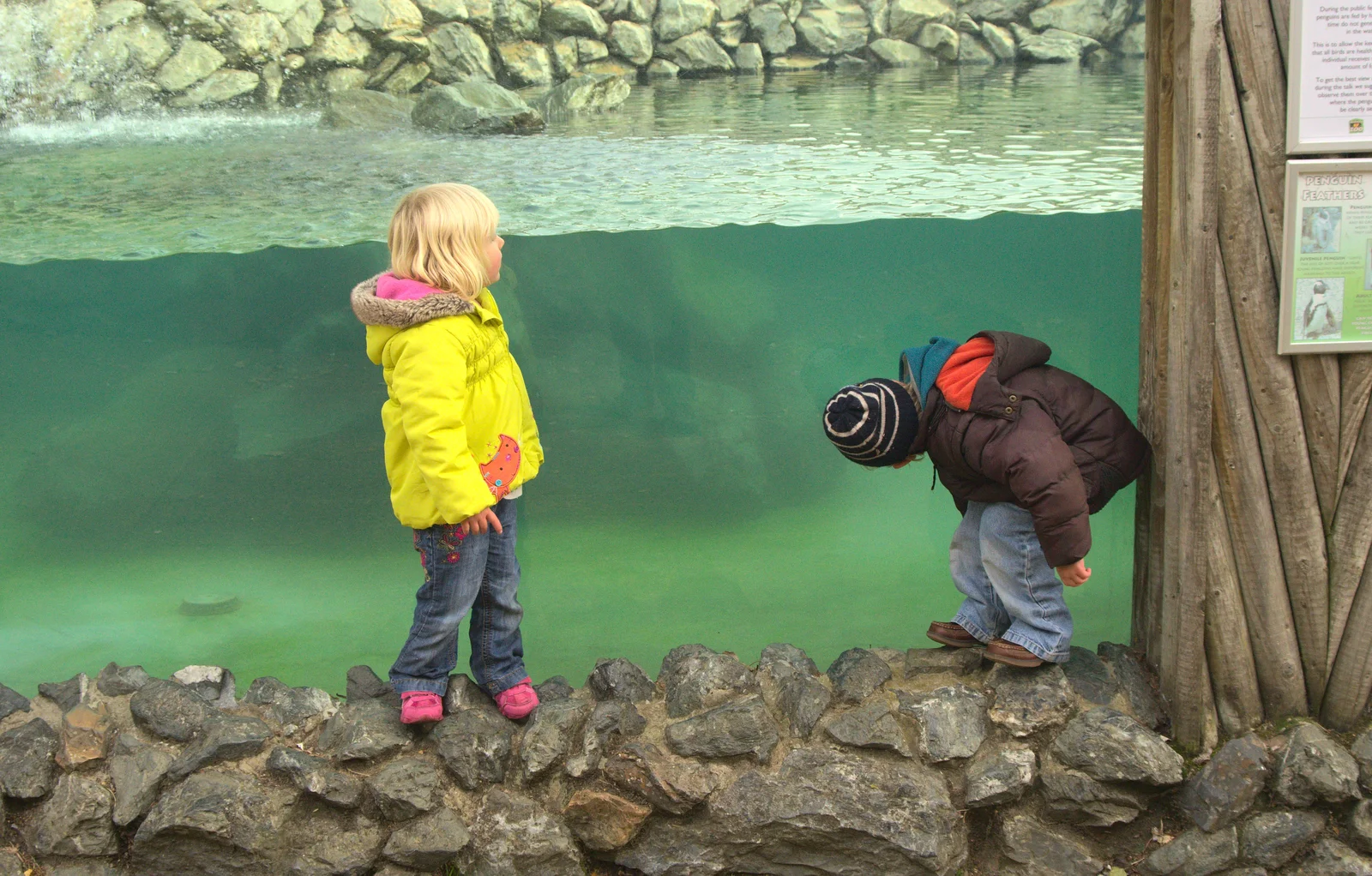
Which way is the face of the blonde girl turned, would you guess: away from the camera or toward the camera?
away from the camera

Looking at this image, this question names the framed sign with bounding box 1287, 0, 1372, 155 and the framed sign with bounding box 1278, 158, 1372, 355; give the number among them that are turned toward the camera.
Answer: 2

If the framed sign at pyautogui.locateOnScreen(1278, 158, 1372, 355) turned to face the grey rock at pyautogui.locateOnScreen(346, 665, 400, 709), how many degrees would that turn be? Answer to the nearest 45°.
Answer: approximately 90° to its right

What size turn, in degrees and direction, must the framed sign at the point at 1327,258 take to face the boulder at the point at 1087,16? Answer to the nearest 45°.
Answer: approximately 180°

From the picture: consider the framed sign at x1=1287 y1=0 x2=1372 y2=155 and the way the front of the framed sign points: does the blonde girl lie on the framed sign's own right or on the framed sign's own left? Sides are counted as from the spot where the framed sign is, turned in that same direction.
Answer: on the framed sign's own right

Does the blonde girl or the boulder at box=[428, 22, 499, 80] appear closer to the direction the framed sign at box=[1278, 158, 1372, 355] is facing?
the blonde girl
